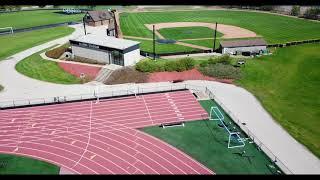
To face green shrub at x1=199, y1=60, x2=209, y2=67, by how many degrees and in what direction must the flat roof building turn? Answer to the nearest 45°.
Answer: approximately 135° to its left

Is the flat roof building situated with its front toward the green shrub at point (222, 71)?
no

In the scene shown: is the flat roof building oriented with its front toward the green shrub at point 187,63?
no

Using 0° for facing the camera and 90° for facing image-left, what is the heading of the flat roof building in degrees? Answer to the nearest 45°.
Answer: approximately 45°

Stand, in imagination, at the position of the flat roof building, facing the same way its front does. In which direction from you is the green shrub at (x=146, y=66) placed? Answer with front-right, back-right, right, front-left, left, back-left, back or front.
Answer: left

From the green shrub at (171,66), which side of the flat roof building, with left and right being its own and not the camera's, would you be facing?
left
